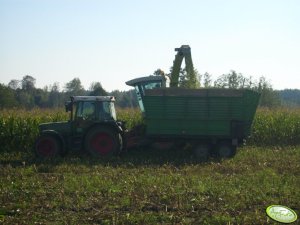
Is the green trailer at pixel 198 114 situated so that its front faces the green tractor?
yes

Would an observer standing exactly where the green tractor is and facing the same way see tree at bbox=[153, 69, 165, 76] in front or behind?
behind

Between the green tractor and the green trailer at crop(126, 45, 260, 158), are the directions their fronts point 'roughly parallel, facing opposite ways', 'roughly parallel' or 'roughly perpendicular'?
roughly parallel

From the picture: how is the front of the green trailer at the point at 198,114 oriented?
to the viewer's left

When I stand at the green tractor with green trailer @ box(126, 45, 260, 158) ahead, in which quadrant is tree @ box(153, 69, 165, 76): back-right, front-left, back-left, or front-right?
front-left

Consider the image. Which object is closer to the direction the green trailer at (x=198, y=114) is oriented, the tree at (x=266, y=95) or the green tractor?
the green tractor

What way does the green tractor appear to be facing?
to the viewer's left

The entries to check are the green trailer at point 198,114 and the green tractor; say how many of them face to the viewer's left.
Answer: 2

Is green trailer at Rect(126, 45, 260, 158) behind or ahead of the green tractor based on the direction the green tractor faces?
behind

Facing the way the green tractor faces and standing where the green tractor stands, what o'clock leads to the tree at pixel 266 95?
The tree is roughly at 4 o'clock from the green tractor.
